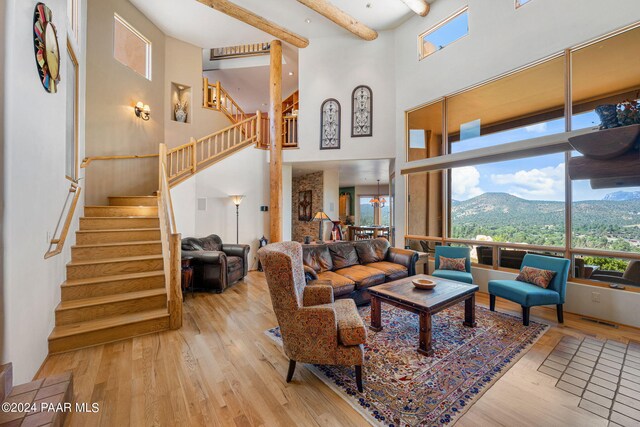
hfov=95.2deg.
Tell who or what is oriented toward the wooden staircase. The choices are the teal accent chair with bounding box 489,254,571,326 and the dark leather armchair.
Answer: the teal accent chair

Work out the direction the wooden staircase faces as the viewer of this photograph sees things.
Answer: facing the viewer

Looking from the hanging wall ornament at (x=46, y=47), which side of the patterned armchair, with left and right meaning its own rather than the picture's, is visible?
back

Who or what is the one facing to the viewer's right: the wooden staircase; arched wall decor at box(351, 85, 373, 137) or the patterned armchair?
the patterned armchair

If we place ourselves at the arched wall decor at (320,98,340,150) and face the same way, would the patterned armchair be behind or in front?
in front

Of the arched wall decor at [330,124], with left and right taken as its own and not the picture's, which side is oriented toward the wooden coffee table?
front

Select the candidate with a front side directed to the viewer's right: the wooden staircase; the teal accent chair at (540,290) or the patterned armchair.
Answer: the patterned armchair

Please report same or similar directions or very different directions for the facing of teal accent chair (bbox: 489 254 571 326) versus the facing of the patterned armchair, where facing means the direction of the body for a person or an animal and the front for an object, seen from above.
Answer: very different directions

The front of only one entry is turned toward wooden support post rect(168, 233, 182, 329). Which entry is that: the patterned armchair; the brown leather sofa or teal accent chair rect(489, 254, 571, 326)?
the teal accent chair

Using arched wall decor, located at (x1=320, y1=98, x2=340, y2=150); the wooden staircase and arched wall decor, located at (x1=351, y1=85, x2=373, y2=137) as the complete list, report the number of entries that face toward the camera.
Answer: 3

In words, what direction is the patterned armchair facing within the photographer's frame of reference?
facing to the right of the viewer

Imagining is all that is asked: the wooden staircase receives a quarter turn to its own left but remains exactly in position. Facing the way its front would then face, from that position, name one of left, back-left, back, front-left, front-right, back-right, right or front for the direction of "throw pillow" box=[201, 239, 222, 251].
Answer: front-left

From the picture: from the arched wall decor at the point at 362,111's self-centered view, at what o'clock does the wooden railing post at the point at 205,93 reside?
The wooden railing post is roughly at 3 o'clock from the arched wall decor.
